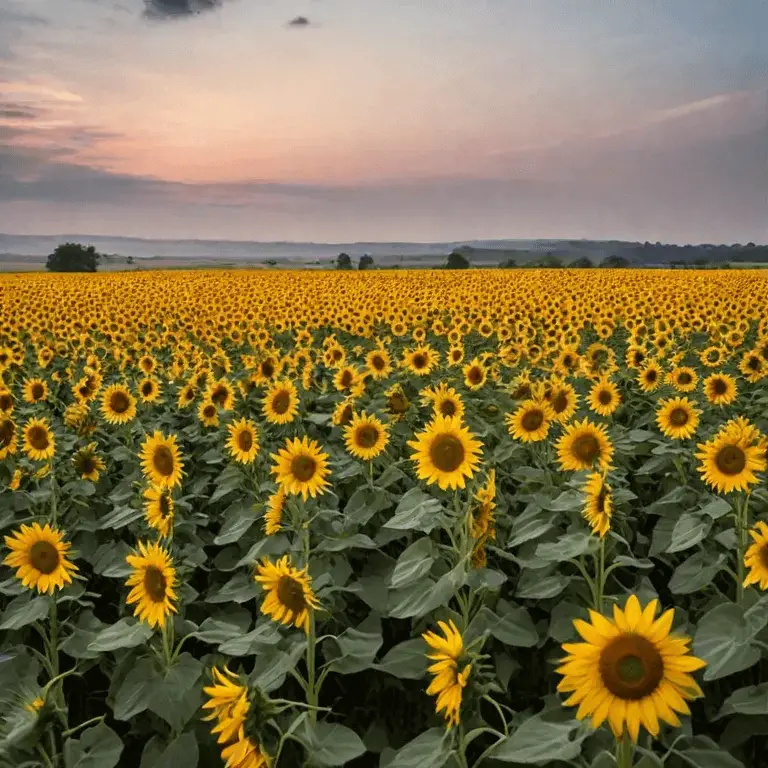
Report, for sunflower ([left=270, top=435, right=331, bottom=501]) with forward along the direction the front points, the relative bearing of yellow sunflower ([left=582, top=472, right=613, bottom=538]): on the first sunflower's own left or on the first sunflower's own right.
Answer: on the first sunflower's own left

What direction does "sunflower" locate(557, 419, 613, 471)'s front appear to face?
toward the camera

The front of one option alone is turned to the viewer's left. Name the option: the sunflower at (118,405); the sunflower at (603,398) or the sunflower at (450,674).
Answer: the sunflower at (450,674)

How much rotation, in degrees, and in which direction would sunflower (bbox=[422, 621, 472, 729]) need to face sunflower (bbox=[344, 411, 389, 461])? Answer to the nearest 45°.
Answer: approximately 90° to its right

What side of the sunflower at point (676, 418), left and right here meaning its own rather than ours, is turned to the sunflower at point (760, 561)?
front

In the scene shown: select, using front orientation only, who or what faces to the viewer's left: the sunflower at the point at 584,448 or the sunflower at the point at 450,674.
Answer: the sunflower at the point at 450,674

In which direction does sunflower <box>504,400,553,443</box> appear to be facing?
toward the camera

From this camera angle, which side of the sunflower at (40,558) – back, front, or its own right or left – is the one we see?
front

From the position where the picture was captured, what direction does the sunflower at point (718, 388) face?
facing the viewer

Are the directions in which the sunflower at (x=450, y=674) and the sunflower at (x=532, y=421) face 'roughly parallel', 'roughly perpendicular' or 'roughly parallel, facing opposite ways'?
roughly perpendicular

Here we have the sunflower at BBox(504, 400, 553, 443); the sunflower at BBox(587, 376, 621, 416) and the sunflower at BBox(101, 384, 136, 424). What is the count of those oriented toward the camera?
3

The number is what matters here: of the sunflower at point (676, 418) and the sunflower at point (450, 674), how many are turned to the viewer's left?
1

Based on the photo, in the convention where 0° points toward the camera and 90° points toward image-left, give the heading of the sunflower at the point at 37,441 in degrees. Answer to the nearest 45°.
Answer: approximately 0°

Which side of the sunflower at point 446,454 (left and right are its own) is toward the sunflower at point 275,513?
right

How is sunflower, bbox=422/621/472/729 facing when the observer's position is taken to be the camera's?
facing to the left of the viewer
